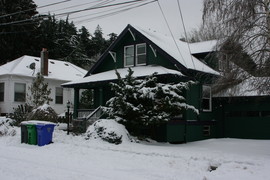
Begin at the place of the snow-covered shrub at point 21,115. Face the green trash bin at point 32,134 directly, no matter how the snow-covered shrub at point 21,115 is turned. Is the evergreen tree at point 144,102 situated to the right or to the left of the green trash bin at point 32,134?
left

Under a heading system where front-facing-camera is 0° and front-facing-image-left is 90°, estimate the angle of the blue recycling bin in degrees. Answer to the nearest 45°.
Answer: approximately 315°

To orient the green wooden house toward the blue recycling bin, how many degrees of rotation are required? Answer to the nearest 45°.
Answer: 0° — it already faces it

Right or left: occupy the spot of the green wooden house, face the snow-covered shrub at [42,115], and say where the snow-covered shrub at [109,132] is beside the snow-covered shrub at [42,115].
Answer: left

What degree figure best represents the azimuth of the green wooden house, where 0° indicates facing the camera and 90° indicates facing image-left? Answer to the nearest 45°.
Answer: approximately 45°

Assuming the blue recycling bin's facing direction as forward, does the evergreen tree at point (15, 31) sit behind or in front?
behind
